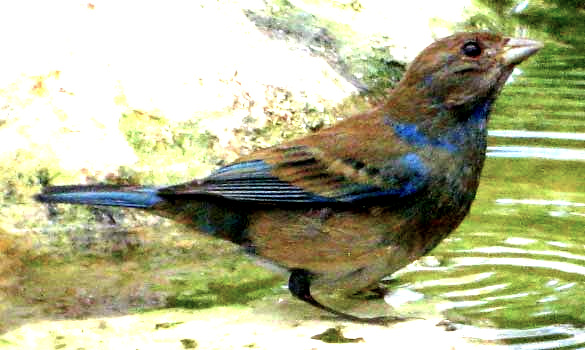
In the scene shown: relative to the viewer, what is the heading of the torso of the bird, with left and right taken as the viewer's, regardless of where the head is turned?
facing to the right of the viewer
